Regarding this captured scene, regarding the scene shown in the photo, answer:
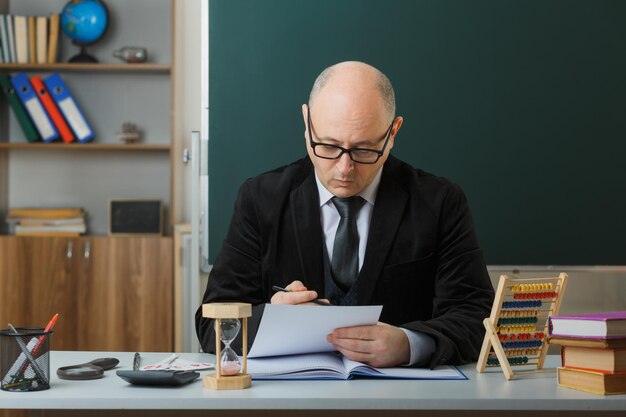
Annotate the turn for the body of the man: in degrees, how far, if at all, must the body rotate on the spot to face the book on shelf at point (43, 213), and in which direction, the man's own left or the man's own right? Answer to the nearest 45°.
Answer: approximately 135° to the man's own right

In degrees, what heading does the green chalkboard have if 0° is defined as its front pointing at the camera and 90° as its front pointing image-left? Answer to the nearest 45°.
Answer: approximately 0°

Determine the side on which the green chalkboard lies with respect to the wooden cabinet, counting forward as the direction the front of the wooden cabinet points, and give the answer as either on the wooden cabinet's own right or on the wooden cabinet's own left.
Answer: on the wooden cabinet's own left

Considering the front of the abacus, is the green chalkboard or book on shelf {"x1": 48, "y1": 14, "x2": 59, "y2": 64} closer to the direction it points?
the book on shelf

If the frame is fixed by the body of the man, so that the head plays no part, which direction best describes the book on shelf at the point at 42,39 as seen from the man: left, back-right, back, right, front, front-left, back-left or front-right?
back-right

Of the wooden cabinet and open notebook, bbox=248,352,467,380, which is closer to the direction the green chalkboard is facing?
the open notebook
